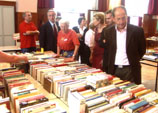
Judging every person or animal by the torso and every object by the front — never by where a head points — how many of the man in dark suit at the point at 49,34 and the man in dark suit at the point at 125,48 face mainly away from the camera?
0

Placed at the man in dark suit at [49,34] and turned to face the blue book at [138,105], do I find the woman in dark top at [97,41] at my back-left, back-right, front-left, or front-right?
front-left

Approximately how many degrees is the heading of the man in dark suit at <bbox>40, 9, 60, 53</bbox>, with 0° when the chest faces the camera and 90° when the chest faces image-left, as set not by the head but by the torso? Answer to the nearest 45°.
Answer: approximately 315°

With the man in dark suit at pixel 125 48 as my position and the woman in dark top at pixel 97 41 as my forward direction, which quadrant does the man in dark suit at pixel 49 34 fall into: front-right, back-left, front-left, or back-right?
front-left

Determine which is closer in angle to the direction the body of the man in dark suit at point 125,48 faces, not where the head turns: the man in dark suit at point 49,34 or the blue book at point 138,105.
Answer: the blue book

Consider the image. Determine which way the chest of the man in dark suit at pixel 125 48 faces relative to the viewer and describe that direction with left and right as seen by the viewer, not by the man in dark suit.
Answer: facing the viewer

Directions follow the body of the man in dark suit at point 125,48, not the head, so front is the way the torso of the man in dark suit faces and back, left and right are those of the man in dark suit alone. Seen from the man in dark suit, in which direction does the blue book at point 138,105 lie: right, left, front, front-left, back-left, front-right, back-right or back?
front

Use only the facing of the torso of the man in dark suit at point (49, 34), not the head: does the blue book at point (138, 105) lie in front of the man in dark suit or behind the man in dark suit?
in front

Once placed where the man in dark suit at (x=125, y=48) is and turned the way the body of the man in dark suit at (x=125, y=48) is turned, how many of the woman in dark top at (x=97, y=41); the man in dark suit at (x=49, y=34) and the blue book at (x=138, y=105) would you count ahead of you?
1

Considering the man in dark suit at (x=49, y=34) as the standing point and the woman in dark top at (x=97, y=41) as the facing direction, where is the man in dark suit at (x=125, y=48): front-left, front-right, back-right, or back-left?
front-right

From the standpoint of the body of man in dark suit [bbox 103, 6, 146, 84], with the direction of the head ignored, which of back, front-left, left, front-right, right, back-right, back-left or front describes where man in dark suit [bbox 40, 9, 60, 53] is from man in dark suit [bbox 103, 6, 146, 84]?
back-right
